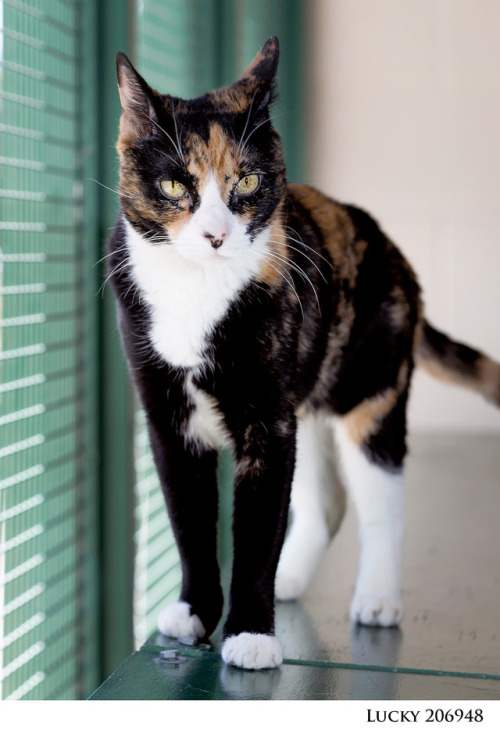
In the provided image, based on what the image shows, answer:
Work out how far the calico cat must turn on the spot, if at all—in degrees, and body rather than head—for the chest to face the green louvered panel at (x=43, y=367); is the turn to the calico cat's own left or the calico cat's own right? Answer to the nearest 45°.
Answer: approximately 90° to the calico cat's own right

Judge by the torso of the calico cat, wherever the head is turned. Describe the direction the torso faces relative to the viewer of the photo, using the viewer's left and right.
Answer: facing the viewer and to the left of the viewer
